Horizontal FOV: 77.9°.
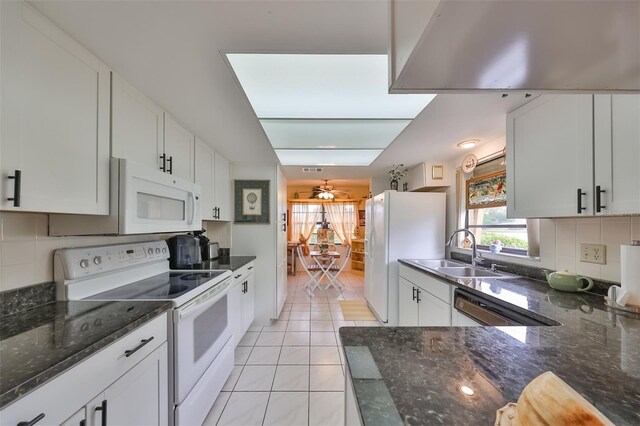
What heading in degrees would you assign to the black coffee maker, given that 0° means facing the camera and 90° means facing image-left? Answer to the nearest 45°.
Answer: approximately 315°

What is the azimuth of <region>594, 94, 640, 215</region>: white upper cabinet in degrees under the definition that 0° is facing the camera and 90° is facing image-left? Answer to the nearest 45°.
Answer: approximately 45°

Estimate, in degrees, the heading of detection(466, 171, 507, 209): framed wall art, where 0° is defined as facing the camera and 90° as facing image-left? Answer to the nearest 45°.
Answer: approximately 45°

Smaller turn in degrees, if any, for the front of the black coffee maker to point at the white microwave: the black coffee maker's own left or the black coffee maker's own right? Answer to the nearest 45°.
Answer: approximately 45° to the black coffee maker's own right

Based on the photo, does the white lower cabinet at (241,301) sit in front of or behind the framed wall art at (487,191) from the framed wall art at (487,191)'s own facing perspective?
in front
